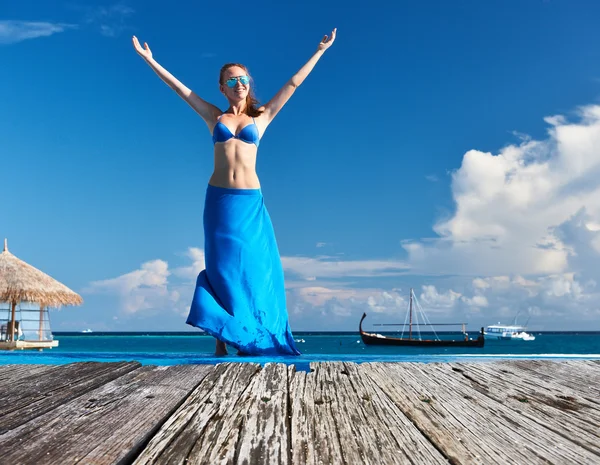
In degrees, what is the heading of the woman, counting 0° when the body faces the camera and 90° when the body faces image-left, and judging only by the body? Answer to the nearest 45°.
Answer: approximately 0°

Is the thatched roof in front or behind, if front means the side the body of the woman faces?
behind
